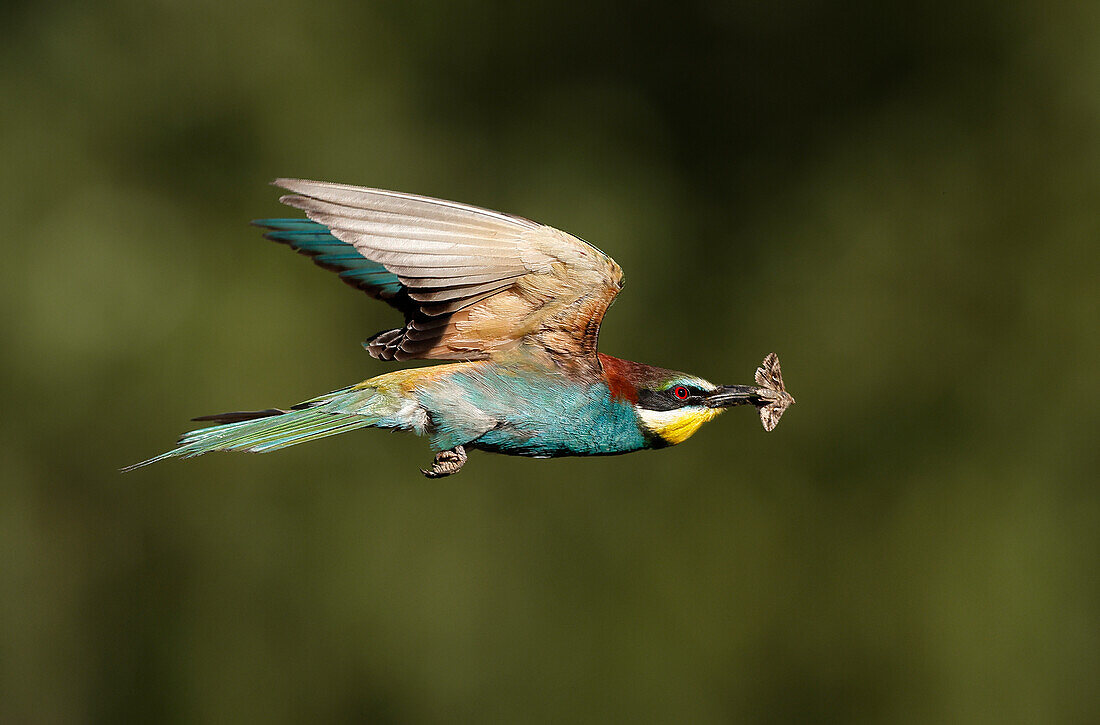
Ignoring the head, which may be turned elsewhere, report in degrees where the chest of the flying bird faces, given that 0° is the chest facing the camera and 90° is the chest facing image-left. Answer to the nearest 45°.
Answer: approximately 270°
